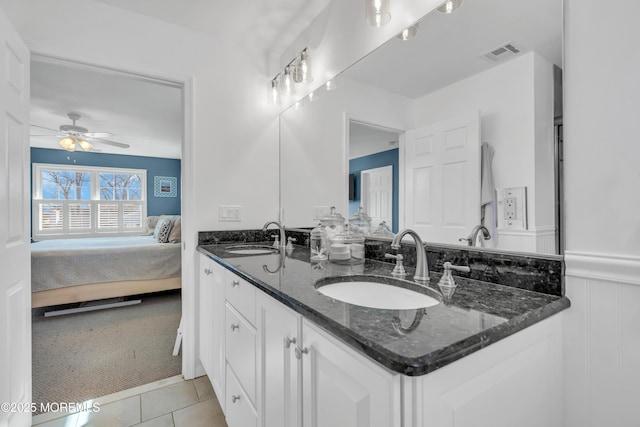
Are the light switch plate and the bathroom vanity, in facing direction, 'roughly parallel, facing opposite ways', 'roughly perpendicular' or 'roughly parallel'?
roughly perpendicular

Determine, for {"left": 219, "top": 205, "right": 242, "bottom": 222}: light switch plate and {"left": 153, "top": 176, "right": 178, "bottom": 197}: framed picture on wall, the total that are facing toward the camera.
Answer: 2

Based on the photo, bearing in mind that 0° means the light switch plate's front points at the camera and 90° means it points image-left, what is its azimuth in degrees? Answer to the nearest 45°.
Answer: approximately 0°

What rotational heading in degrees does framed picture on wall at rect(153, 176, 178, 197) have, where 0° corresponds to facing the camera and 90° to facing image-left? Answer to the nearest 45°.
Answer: approximately 0°

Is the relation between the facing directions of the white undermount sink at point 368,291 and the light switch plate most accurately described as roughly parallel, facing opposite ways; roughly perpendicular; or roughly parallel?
roughly perpendicular

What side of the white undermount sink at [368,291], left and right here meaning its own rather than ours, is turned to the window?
right

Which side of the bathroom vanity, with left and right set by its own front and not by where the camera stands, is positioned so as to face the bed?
right

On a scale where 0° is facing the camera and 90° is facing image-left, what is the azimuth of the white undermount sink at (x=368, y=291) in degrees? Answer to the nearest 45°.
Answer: approximately 45°

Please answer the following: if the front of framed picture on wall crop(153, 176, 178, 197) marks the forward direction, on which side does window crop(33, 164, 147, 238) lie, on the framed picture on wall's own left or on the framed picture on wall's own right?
on the framed picture on wall's own right
